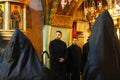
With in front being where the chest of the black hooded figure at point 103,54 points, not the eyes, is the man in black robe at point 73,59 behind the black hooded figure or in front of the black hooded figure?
in front

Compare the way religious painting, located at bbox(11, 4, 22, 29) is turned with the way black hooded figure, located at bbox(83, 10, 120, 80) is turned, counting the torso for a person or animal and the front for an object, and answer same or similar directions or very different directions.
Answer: very different directions

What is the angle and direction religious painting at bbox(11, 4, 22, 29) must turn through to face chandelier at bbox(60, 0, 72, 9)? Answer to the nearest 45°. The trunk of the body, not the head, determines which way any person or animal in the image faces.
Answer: approximately 135° to its left

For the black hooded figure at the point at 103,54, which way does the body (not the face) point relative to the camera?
away from the camera

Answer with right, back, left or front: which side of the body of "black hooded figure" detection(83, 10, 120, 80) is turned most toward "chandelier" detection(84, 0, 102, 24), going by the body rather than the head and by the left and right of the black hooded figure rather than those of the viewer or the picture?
front

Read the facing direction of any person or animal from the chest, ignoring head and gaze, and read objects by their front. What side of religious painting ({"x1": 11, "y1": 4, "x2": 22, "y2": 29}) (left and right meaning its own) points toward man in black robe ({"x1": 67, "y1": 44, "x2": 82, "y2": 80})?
left

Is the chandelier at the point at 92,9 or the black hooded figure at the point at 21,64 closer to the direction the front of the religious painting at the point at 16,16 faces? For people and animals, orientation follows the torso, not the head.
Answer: the black hooded figure

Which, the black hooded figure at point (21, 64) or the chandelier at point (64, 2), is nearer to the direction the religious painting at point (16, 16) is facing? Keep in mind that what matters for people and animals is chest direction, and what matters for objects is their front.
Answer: the black hooded figure

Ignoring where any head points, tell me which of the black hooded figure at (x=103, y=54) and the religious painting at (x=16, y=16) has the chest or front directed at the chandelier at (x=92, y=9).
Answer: the black hooded figure

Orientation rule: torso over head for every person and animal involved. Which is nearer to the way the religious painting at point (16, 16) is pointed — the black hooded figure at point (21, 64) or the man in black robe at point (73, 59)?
the black hooded figure

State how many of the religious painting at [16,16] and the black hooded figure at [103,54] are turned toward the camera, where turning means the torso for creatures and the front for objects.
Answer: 1

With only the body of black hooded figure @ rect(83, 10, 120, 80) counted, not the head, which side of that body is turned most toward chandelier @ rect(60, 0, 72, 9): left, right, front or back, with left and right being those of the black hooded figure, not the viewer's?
front

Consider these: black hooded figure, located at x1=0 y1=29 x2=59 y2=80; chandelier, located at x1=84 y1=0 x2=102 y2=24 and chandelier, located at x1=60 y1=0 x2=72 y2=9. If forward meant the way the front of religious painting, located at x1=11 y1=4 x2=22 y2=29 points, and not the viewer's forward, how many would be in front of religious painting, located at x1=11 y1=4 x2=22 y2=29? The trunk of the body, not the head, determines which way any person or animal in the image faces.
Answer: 1
